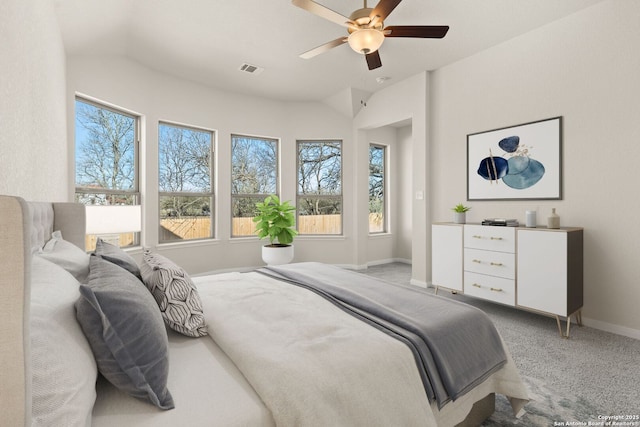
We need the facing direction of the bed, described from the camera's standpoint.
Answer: facing to the right of the viewer

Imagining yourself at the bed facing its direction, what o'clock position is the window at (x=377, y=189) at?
The window is roughly at 10 o'clock from the bed.

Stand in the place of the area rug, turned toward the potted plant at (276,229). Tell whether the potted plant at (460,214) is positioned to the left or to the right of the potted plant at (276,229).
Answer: right

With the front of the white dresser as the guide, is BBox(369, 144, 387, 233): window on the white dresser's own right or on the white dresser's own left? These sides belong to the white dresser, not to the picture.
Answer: on the white dresser's own right

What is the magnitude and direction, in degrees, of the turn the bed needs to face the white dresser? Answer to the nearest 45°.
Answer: approximately 45° to its left

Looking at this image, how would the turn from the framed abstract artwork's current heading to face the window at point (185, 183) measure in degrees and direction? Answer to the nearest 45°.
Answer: approximately 45° to its right

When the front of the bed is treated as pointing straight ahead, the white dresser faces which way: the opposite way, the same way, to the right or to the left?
the opposite way

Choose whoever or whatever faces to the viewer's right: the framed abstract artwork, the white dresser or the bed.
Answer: the bed

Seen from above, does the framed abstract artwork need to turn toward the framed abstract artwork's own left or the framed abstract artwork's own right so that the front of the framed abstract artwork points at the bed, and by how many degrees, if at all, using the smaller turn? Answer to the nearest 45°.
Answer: approximately 45° to the framed abstract artwork's own left

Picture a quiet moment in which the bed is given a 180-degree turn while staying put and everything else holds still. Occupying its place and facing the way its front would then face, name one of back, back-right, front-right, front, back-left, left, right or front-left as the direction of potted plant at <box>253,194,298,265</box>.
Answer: right

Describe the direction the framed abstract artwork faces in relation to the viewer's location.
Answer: facing the viewer and to the left of the viewer

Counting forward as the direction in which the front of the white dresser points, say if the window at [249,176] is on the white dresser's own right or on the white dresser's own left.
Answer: on the white dresser's own right

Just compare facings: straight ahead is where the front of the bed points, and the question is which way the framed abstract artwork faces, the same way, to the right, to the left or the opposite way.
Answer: the opposite way

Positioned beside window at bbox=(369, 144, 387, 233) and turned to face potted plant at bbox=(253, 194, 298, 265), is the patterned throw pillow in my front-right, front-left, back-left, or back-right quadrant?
front-left

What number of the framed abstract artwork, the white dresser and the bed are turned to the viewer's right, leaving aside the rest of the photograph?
1

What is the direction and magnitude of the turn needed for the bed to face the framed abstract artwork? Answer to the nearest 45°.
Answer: approximately 45° to its left
